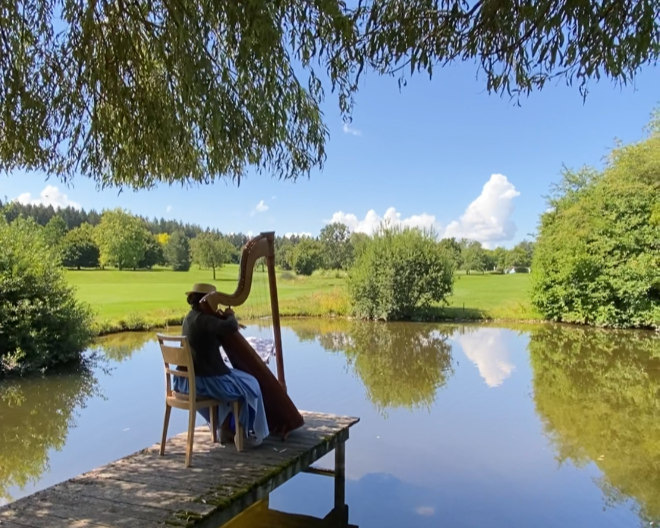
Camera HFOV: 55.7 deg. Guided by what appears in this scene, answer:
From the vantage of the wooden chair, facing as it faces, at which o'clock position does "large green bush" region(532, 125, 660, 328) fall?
The large green bush is roughly at 12 o'clock from the wooden chair.

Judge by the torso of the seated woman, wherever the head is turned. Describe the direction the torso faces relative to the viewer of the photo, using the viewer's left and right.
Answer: facing away from the viewer and to the right of the viewer

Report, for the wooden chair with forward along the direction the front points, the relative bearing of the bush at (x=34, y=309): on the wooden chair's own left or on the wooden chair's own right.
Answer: on the wooden chair's own left

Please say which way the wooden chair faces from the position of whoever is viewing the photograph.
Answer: facing away from the viewer and to the right of the viewer
